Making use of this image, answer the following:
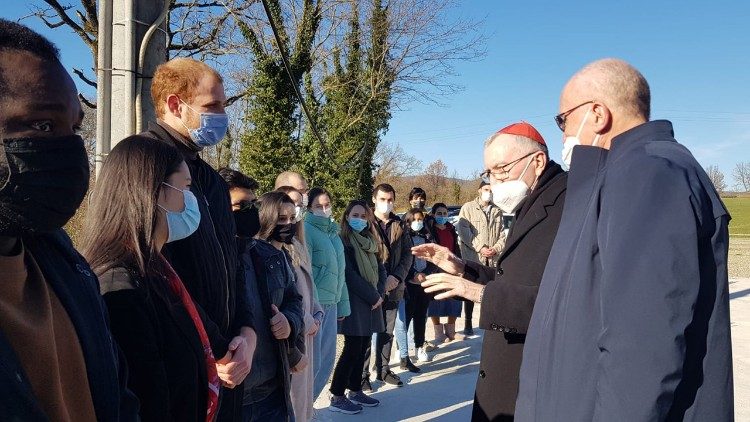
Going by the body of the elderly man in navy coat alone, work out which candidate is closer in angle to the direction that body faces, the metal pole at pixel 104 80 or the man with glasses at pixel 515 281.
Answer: the metal pole

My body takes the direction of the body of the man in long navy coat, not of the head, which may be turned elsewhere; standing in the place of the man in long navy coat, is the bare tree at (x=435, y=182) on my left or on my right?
on my right

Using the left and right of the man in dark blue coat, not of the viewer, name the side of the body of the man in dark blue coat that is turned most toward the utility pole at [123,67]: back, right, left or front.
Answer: front

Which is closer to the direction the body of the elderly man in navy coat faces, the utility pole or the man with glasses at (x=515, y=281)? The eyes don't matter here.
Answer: the utility pole

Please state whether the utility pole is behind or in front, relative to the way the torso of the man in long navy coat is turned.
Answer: in front

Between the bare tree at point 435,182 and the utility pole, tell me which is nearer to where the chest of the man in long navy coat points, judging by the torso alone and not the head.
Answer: the utility pole

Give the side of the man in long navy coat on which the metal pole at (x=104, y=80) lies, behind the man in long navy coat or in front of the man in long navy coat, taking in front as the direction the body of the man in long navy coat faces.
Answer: in front

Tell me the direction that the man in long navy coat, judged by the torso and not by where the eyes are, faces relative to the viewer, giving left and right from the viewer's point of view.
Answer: facing to the left of the viewer

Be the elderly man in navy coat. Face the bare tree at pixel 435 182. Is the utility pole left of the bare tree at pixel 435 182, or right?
left
